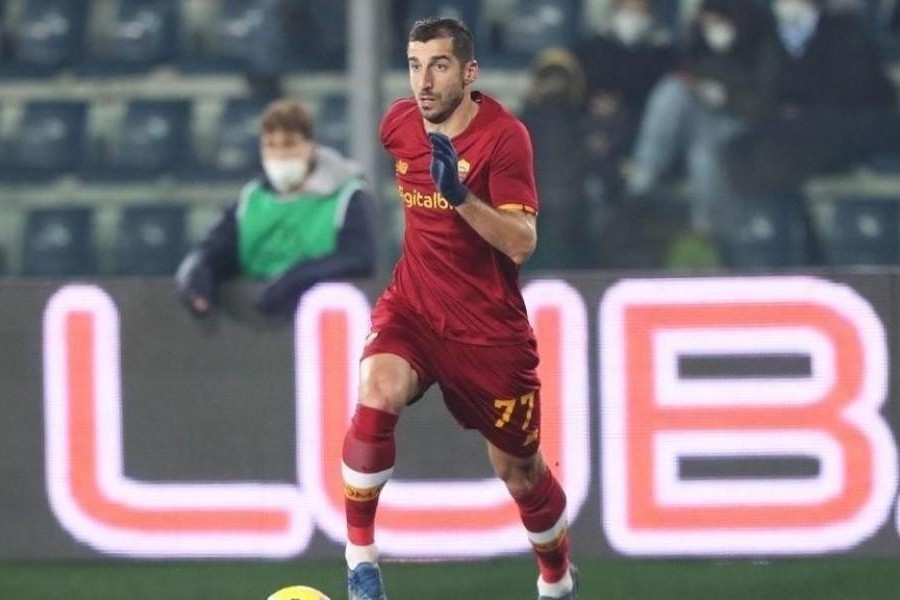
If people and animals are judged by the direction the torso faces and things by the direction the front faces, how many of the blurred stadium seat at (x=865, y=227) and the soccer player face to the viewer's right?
0

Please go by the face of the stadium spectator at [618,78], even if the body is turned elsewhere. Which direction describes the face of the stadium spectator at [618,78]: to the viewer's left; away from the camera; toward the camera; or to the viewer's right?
toward the camera

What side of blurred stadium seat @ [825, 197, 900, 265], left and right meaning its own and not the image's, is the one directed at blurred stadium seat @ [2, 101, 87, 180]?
right

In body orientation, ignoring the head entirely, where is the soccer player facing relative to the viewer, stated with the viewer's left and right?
facing the viewer and to the left of the viewer

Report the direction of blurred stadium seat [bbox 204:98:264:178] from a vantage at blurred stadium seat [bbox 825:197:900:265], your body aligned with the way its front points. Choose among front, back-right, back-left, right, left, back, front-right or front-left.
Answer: right

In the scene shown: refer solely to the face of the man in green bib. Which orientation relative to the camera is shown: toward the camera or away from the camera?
toward the camera

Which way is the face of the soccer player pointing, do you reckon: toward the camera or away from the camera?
toward the camera

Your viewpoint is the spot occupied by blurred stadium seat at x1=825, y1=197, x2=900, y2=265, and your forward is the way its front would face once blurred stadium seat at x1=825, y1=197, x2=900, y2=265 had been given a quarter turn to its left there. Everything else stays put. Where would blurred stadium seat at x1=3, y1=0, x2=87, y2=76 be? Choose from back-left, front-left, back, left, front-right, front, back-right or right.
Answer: back

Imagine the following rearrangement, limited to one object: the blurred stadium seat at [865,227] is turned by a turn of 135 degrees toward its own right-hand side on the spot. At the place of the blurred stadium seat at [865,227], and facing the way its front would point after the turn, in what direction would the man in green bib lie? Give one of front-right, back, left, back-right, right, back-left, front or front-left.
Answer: left

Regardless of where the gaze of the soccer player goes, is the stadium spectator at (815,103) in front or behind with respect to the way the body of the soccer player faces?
behind

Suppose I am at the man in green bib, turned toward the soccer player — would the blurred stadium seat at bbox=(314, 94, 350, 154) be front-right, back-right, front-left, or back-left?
back-left

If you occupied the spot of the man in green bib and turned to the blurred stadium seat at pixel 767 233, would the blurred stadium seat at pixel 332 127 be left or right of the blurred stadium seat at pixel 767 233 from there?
left

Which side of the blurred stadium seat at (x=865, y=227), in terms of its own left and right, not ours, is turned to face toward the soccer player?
front

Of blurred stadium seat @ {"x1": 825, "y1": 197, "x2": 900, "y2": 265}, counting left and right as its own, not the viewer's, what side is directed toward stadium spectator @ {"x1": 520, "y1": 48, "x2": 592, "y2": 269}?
right

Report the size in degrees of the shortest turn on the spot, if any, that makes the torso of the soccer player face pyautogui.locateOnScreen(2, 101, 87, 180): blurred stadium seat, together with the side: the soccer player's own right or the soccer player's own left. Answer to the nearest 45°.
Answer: approximately 90° to the soccer player's own right

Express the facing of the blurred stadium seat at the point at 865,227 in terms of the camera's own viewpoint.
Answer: facing the viewer

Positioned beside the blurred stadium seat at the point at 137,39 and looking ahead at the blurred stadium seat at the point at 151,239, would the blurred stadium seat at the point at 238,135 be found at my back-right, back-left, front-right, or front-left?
front-left

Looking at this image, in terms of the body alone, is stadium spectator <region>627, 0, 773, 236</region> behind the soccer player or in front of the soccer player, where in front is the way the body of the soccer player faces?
behind
